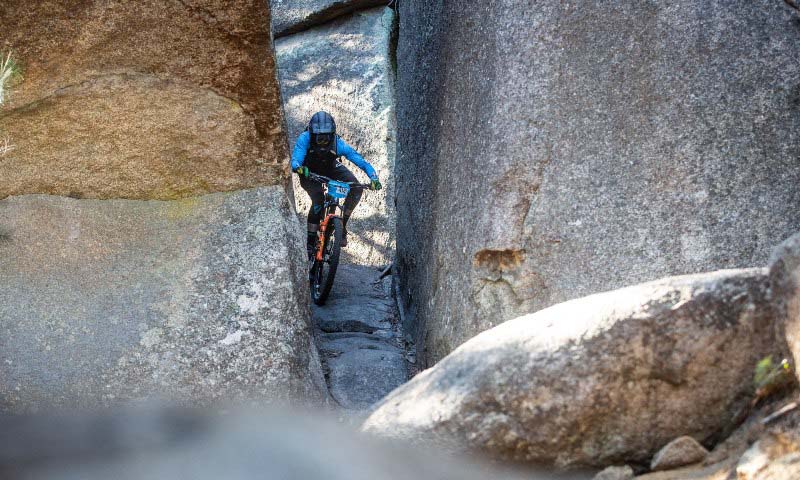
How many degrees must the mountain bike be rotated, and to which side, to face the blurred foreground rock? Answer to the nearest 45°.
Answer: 0° — it already faces it

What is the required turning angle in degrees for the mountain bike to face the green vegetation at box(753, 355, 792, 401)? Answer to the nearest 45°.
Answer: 0° — it already faces it

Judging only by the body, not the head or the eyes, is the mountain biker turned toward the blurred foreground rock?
yes

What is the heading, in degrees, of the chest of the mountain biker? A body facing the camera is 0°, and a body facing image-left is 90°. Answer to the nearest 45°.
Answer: approximately 0°
